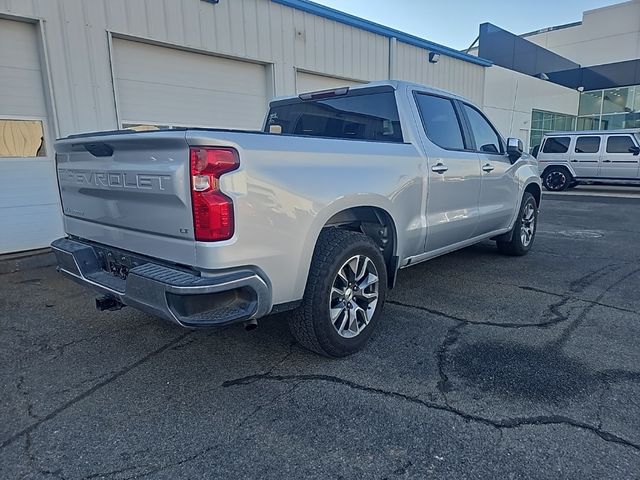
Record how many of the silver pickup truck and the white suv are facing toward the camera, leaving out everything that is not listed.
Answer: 0

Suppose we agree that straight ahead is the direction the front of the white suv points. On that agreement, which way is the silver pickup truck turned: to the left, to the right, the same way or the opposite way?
to the left

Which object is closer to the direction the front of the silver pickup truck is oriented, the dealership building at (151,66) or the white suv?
the white suv

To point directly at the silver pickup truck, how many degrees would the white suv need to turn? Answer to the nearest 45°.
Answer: approximately 90° to its right

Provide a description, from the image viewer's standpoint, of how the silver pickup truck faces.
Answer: facing away from the viewer and to the right of the viewer

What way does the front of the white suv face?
to the viewer's right

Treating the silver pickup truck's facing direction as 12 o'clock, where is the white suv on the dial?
The white suv is roughly at 12 o'clock from the silver pickup truck.
